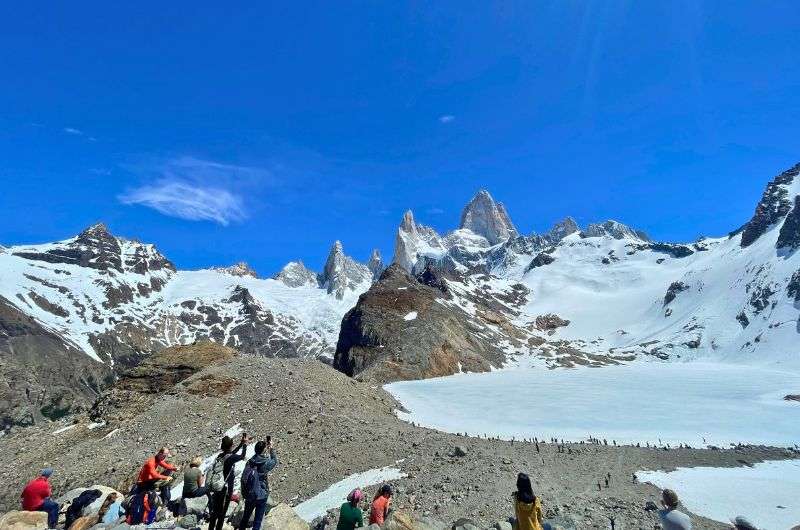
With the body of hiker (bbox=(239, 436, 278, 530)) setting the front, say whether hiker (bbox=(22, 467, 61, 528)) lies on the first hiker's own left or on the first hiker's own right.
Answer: on the first hiker's own left

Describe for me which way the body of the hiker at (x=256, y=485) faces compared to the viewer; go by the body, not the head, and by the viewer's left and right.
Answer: facing away from the viewer and to the right of the viewer

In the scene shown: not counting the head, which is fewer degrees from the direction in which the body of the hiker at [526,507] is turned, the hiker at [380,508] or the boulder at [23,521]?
the hiker

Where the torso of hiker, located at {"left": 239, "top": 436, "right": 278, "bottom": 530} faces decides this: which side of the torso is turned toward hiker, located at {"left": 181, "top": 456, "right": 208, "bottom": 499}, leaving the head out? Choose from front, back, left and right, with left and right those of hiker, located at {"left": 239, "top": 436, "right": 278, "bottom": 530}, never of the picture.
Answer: left

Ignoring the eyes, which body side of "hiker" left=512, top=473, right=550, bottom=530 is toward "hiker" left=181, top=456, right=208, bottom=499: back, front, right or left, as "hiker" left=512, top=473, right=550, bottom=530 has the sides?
left

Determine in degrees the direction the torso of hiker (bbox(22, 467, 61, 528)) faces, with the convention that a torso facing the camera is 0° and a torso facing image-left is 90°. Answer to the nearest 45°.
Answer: approximately 270°

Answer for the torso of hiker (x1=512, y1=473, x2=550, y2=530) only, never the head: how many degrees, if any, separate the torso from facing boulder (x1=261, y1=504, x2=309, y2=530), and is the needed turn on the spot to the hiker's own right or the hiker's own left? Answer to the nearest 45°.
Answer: approximately 90° to the hiker's own left

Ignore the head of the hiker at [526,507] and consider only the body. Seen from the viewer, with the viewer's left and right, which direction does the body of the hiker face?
facing away from the viewer

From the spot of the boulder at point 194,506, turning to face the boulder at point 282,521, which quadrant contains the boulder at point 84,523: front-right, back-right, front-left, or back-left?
back-right

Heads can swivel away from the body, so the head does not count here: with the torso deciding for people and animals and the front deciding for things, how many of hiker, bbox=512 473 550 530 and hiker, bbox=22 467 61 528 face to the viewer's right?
1

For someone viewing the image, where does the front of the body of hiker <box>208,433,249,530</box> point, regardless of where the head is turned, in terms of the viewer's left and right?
facing away from the viewer and to the right of the viewer

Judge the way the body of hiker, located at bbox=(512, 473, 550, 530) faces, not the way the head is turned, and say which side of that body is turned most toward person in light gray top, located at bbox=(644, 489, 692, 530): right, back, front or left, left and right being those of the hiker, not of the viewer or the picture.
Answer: right

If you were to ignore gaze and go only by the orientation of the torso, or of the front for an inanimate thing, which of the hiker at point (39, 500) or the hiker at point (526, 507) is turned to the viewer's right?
the hiker at point (39, 500)
